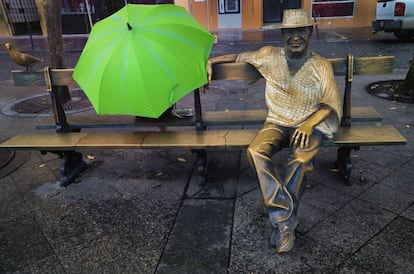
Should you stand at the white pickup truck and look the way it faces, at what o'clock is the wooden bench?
The wooden bench is roughly at 5 o'clock from the white pickup truck.

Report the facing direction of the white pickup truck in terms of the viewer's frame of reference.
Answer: facing away from the viewer and to the right of the viewer

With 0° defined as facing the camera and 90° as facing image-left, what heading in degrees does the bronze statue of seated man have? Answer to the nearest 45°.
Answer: approximately 0°

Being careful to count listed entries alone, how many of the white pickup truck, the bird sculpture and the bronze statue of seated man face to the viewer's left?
1

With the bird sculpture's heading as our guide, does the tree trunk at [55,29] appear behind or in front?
behind

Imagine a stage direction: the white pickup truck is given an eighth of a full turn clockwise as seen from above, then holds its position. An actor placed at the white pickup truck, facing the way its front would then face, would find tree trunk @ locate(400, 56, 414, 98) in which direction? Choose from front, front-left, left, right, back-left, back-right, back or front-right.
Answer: right

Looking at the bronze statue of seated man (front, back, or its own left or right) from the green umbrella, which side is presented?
right

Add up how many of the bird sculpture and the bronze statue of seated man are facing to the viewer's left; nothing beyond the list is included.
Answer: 1

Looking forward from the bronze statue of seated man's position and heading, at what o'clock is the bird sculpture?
The bird sculpture is roughly at 4 o'clock from the bronze statue of seated man.

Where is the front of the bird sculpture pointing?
to the viewer's left
